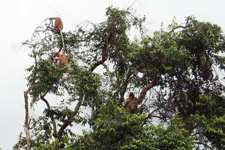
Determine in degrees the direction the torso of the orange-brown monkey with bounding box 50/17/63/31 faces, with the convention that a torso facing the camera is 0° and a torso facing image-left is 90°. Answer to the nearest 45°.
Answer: approximately 90°
